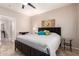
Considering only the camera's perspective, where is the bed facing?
facing the viewer and to the left of the viewer
